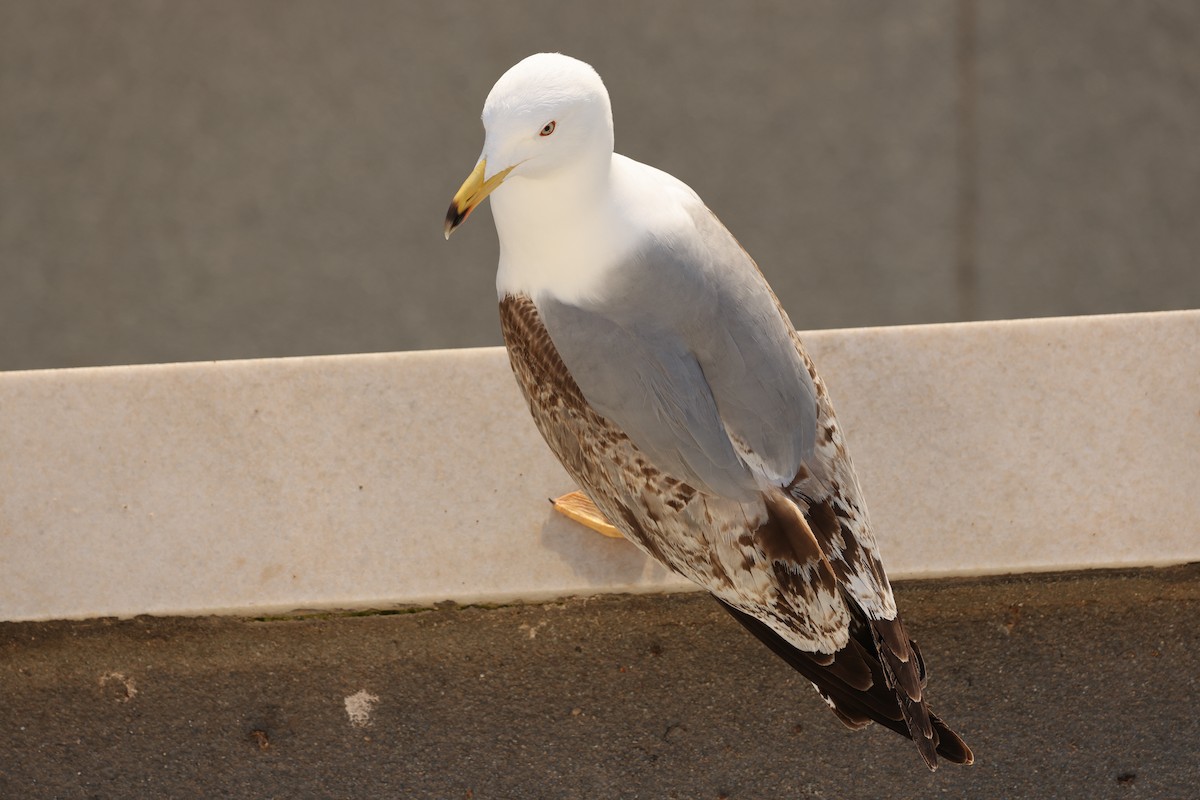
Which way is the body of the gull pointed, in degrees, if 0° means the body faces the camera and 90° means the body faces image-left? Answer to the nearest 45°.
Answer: approximately 135°
